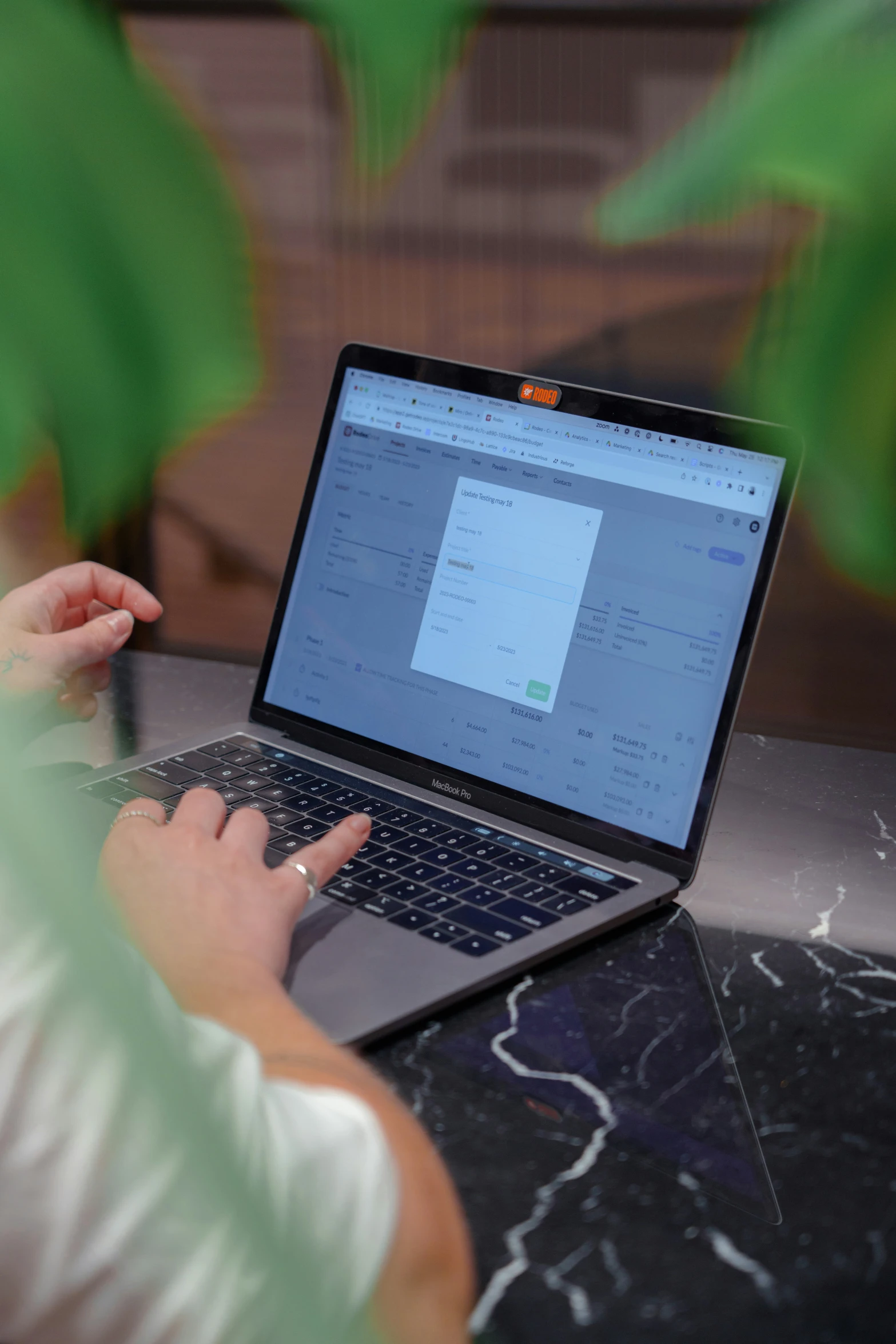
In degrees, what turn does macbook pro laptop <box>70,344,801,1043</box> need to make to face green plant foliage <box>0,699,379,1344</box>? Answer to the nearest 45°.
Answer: approximately 45° to its left

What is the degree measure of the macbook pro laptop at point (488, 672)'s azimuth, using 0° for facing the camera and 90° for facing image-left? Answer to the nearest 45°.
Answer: approximately 45°
